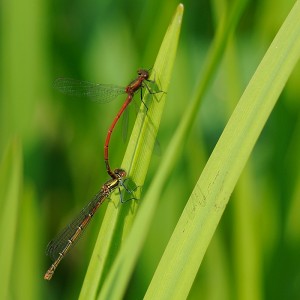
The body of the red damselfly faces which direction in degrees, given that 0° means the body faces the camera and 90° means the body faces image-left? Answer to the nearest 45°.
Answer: approximately 270°

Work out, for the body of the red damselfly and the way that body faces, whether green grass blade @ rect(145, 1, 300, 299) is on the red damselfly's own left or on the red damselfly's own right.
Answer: on the red damselfly's own right
